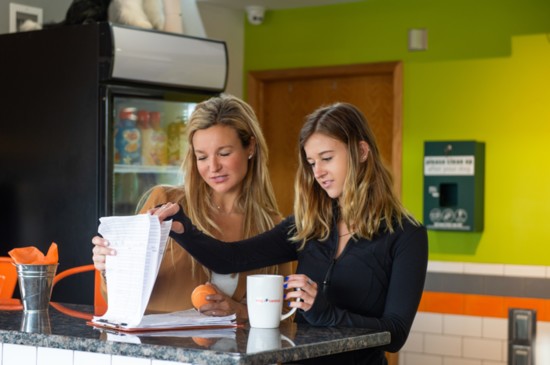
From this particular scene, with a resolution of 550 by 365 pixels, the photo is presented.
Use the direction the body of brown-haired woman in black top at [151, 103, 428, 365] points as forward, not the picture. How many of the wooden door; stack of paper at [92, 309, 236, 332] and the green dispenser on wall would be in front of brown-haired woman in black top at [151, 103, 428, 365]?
1

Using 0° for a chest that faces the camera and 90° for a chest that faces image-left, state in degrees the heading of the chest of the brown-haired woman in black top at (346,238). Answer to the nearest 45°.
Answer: approximately 45°

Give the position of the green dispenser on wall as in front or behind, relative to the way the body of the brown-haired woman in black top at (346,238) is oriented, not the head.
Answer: behind

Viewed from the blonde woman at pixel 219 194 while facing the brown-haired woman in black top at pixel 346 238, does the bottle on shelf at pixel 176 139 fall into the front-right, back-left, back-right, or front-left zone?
back-left

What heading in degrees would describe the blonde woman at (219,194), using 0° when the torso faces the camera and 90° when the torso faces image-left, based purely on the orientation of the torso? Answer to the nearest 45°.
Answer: approximately 0°

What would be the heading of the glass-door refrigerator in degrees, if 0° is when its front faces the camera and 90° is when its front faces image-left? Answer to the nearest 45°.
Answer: approximately 315°

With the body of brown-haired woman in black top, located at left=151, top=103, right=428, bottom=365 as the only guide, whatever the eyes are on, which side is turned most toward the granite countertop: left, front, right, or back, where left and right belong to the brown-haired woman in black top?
front

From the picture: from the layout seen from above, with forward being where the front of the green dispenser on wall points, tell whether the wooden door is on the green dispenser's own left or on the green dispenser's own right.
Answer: on the green dispenser's own right

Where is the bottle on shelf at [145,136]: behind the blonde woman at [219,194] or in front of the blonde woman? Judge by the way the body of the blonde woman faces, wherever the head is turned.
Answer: behind

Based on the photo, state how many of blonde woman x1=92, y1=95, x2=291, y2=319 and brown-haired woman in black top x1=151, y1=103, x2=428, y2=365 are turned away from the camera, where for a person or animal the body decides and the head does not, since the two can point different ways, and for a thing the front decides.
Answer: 0

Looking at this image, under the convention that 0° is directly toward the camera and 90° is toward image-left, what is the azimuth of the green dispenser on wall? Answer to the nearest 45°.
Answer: approximately 45°

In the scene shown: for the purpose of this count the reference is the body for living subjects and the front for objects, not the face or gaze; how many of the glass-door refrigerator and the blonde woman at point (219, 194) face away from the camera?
0
